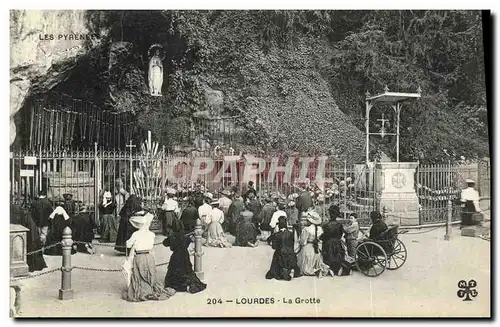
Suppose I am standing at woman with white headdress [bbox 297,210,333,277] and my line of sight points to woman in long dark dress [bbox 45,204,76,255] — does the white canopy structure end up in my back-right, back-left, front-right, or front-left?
back-right

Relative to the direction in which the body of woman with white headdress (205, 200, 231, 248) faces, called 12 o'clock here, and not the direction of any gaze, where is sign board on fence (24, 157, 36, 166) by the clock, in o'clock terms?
The sign board on fence is roughly at 9 o'clock from the woman with white headdress.

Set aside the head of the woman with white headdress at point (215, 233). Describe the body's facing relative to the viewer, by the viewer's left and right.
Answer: facing away from the viewer

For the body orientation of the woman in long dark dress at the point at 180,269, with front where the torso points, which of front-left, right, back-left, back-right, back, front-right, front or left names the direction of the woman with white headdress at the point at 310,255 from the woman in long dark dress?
back-right

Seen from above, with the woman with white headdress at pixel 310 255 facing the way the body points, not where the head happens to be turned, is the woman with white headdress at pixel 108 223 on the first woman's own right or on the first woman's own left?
on the first woman's own left

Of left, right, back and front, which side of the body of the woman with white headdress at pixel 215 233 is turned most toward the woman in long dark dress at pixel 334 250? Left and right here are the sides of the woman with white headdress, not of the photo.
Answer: right

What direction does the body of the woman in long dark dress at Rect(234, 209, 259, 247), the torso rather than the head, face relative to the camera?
away from the camera

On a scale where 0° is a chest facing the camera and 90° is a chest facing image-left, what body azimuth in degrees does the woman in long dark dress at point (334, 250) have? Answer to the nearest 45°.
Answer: approximately 135°

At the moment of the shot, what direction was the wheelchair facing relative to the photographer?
facing away from the viewer and to the left of the viewer

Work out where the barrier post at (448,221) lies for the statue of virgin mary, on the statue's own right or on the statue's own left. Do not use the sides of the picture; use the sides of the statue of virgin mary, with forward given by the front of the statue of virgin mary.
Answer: on the statue's own left
